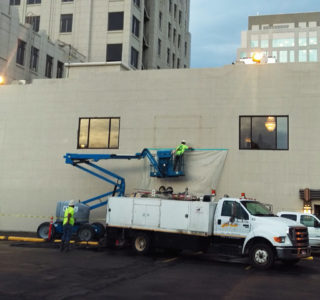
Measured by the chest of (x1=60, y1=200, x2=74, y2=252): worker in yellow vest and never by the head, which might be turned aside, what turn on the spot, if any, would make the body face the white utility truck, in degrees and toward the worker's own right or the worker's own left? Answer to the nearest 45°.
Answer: approximately 45° to the worker's own right

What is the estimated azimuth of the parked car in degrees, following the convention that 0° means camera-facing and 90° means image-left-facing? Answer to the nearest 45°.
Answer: approximately 270°

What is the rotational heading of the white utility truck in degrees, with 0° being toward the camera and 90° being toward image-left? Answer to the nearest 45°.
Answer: approximately 315°

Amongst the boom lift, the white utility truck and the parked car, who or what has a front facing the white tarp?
the boom lift

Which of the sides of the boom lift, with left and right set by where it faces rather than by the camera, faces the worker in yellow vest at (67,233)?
right

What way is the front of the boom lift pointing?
to the viewer's right
